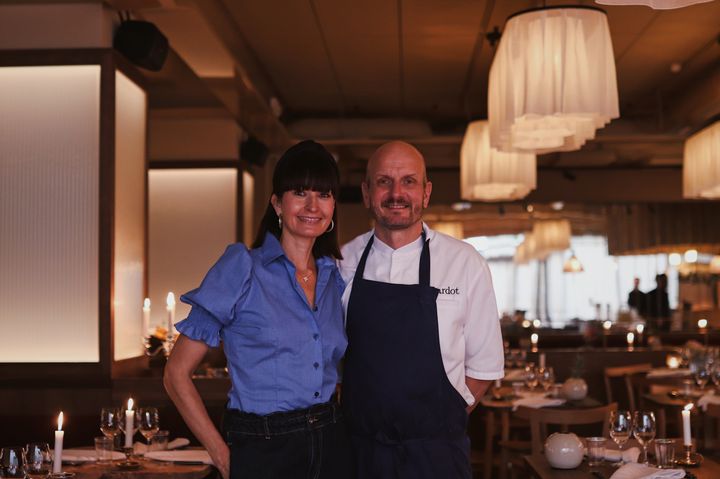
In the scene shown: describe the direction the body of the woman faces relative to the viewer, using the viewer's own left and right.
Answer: facing the viewer and to the right of the viewer

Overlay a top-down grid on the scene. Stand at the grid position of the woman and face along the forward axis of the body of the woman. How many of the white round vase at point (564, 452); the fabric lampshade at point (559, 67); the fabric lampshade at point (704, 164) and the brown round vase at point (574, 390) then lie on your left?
4

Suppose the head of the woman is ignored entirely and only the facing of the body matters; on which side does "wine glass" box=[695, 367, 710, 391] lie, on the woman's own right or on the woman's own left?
on the woman's own left

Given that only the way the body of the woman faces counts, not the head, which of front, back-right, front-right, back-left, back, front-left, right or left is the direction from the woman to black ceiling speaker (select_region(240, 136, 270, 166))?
back-left

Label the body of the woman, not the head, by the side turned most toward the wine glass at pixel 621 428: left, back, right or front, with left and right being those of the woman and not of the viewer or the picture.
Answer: left

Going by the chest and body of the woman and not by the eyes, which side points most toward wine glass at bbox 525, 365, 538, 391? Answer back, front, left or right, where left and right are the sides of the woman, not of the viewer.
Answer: left

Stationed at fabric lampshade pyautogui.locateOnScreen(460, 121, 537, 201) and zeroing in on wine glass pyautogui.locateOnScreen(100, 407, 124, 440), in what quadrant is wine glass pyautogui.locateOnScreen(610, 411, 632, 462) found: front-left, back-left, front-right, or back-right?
front-left

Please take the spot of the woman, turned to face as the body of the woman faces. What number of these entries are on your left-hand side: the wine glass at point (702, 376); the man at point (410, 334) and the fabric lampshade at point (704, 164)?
3

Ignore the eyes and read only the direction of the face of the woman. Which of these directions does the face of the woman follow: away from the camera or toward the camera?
toward the camera

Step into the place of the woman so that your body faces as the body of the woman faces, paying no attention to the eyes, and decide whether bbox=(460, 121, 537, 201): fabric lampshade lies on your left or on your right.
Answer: on your left

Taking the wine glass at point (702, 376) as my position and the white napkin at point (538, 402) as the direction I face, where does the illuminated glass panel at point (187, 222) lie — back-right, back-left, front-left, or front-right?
front-right

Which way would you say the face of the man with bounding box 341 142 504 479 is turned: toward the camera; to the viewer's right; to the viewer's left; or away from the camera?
toward the camera

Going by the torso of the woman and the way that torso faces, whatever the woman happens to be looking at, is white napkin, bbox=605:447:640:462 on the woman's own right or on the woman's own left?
on the woman's own left

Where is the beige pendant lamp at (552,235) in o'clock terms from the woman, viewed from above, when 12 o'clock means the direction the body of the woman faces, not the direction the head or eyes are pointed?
The beige pendant lamp is roughly at 8 o'clock from the woman.
